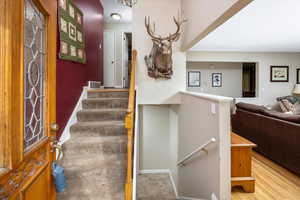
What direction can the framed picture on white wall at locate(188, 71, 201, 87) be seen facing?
toward the camera

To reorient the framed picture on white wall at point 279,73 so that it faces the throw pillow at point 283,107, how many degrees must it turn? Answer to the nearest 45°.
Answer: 0° — it already faces it

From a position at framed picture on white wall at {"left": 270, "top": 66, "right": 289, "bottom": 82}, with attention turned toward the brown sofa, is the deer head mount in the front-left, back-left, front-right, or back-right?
front-right

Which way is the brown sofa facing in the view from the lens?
facing away from the viewer and to the right of the viewer

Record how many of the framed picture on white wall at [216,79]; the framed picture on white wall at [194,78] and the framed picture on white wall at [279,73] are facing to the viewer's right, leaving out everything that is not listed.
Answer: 0

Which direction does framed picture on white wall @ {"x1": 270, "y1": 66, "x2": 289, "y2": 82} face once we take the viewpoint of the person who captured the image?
facing the viewer

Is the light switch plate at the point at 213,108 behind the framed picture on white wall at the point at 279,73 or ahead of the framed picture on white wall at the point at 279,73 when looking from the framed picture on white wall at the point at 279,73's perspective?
ahead
